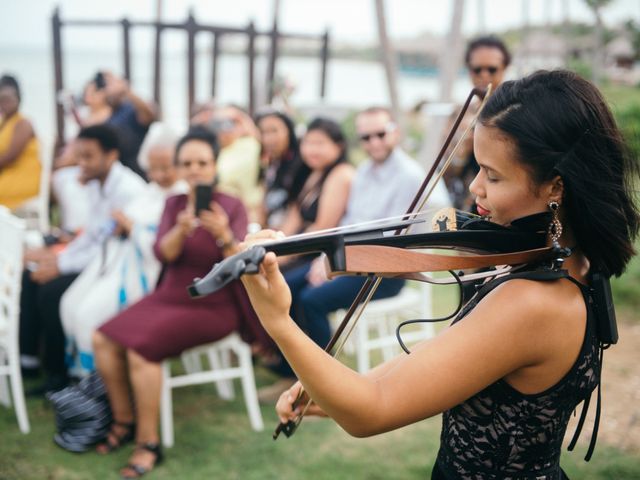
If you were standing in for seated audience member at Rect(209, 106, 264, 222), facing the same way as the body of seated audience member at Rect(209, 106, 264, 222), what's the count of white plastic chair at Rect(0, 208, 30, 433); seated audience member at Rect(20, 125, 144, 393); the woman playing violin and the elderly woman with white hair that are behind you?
0

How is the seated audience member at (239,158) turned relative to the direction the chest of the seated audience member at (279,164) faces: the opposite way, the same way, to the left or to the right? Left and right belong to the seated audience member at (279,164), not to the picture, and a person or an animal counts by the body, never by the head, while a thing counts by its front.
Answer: the same way

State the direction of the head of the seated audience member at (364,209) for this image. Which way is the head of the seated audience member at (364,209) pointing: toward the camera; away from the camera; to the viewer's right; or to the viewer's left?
toward the camera

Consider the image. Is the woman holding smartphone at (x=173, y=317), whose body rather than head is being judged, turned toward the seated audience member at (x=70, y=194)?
no

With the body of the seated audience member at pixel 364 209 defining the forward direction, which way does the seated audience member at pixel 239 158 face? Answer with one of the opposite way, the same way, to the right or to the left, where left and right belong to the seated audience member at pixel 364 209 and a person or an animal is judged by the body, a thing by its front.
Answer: the same way

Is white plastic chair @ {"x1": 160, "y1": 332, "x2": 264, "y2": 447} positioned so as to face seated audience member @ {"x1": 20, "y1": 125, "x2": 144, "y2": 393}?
no

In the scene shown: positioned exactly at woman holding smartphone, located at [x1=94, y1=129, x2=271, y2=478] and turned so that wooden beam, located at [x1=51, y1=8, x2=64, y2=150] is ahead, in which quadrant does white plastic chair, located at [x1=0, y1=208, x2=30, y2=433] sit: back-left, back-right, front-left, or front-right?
front-left

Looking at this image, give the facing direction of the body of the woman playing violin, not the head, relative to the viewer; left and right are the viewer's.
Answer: facing to the left of the viewer

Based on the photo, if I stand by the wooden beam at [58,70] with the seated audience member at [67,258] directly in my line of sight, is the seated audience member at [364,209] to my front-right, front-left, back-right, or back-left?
front-left

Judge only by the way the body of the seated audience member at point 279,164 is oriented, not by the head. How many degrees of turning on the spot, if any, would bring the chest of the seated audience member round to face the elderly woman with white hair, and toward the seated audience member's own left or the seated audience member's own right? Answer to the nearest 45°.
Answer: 0° — they already face them

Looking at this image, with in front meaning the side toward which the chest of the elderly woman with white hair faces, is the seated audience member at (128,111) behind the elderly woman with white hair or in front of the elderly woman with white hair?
behind

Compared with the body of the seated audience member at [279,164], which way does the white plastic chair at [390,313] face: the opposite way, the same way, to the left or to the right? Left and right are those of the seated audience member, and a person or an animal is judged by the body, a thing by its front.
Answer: the same way

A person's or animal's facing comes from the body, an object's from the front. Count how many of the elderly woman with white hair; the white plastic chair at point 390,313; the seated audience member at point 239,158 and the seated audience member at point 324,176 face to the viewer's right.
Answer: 0

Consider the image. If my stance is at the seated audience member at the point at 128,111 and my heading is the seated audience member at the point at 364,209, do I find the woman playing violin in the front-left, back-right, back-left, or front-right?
front-right
